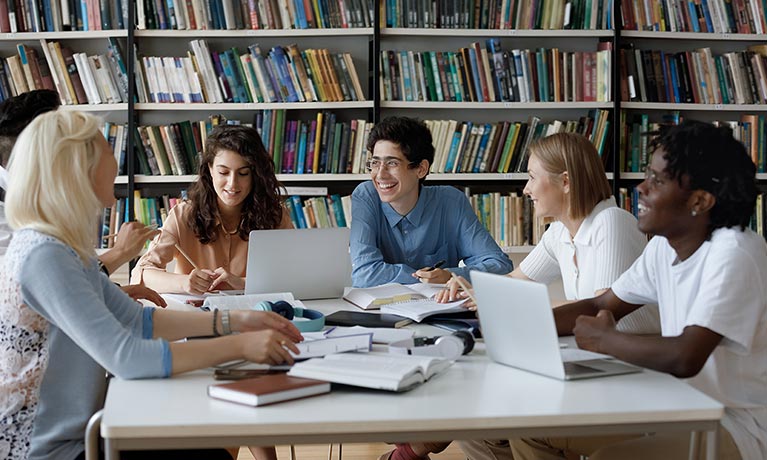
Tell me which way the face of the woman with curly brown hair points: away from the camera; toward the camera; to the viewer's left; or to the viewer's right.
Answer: toward the camera

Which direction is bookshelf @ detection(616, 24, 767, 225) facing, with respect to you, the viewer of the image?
facing the viewer

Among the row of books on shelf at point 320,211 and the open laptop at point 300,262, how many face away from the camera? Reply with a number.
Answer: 1

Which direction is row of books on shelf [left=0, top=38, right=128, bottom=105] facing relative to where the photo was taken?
toward the camera

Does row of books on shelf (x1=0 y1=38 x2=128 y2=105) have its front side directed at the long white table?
yes

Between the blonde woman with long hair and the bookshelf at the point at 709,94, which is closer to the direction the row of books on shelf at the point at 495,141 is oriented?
the blonde woman with long hair

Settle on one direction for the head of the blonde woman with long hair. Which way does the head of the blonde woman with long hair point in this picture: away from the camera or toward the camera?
away from the camera

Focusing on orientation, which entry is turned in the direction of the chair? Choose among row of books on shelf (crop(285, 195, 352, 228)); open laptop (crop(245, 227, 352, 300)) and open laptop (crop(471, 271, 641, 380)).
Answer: the row of books on shelf

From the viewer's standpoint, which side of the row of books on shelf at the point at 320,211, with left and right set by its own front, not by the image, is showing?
front

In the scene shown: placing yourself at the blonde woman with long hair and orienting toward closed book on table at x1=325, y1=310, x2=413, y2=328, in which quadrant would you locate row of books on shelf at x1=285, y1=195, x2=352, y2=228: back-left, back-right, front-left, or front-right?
front-left

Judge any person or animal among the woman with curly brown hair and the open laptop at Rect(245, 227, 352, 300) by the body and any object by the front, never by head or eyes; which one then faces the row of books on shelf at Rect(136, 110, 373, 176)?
the open laptop

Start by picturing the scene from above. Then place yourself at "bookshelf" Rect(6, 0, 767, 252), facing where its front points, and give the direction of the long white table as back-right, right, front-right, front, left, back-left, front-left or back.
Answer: front

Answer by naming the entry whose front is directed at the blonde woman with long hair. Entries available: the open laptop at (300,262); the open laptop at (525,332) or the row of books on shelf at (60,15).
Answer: the row of books on shelf

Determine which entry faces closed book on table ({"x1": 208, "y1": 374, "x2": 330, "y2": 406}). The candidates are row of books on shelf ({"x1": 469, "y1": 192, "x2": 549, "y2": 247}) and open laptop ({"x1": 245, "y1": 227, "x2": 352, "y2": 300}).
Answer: the row of books on shelf

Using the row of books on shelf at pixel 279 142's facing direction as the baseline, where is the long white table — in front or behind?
in front

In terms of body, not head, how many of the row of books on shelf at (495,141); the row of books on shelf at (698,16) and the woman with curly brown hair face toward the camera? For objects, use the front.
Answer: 3

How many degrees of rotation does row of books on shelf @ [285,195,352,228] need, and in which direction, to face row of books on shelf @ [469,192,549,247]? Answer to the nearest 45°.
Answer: approximately 90° to its left

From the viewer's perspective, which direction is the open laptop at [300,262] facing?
away from the camera

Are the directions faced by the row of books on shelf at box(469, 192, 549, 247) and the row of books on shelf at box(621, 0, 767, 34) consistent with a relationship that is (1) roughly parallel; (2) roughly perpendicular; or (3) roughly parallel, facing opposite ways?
roughly parallel

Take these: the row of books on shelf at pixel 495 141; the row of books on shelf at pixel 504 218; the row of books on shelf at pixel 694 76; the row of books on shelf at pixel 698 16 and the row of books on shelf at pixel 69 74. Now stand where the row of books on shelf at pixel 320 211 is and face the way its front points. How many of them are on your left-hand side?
4

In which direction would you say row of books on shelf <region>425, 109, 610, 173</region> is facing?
toward the camera

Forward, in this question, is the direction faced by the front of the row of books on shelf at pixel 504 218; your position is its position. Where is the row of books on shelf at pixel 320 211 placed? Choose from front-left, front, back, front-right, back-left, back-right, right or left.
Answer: right

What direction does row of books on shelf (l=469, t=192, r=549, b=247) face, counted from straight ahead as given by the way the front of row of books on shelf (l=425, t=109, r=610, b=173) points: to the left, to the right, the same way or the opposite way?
the same way
